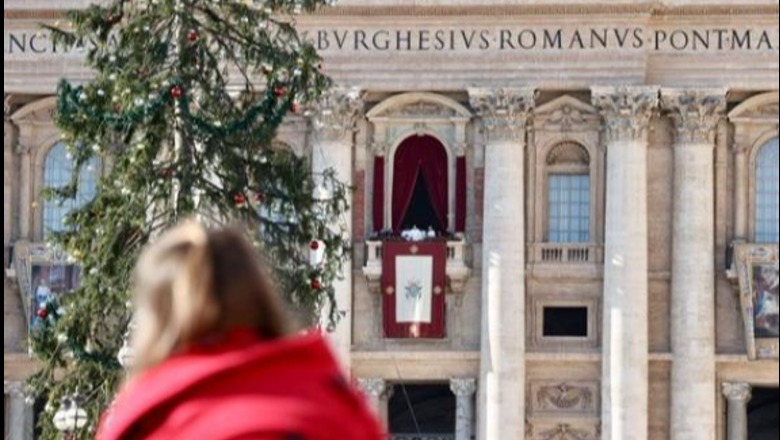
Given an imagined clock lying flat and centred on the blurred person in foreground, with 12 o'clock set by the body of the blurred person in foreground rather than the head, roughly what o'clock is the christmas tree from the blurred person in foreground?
The christmas tree is roughly at 12 o'clock from the blurred person in foreground.

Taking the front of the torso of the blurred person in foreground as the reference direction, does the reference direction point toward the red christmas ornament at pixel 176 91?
yes

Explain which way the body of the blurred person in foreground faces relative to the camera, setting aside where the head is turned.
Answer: away from the camera
